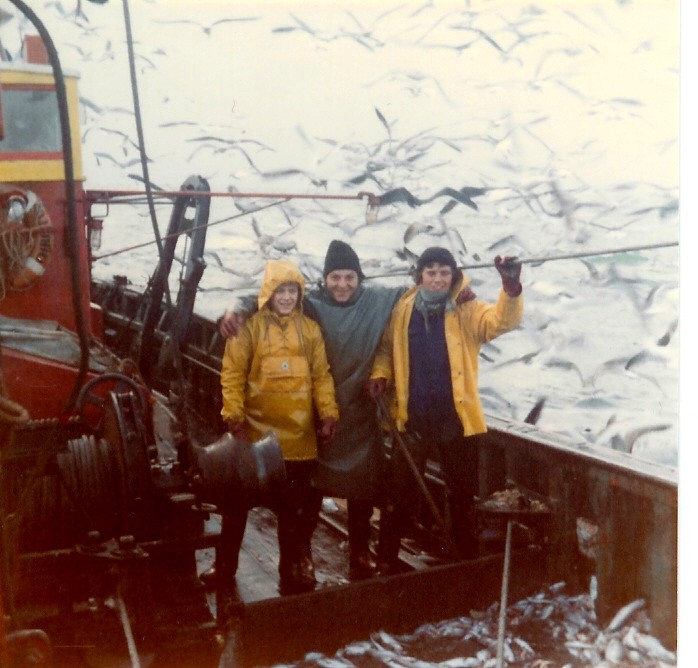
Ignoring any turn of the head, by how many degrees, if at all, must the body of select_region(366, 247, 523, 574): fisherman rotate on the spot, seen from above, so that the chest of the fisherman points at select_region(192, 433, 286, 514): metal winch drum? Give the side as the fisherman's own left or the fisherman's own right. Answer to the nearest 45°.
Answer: approximately 45° to the fisherman's own right

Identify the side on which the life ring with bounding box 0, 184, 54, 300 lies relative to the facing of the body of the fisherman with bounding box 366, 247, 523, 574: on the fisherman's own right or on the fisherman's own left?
on the fisherman's own right

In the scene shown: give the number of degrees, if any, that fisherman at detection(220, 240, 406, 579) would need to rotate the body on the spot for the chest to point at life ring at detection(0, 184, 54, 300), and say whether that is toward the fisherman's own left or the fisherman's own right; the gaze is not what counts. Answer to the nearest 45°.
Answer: approximately 90° to the fisherman's own right
